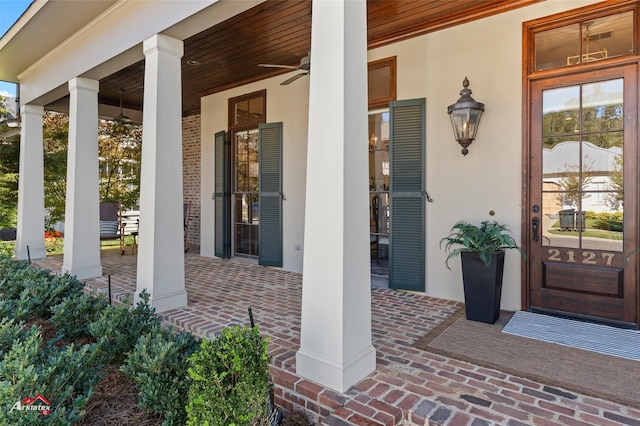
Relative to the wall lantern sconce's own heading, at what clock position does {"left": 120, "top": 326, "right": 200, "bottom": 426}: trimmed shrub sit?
The trimmed shrub is roughly at 1 o'clock from the wall lantern sconce.

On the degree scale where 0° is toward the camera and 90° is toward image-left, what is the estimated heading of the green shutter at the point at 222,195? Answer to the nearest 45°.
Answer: approximately 45°

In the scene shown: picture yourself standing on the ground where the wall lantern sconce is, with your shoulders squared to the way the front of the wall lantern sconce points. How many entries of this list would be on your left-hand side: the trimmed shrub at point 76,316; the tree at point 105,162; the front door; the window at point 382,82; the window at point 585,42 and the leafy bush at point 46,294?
2

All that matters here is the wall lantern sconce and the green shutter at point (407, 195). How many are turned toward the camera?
2

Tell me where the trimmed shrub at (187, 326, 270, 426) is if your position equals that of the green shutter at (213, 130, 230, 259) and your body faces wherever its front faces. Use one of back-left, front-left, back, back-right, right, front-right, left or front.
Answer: front-left

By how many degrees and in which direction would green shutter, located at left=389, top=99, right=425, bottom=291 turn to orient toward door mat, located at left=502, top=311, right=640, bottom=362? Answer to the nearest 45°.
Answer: approximately 45° to its left
